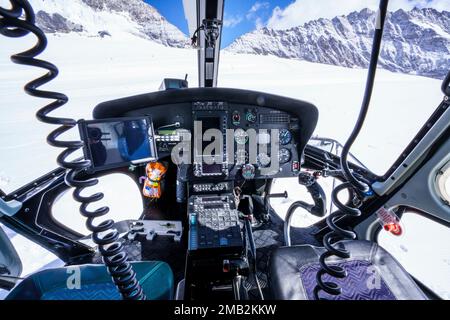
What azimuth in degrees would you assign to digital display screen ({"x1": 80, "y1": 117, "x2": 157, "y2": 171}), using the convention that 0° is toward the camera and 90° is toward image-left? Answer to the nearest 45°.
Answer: approximately 0°
